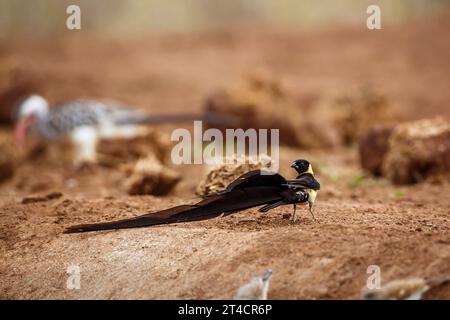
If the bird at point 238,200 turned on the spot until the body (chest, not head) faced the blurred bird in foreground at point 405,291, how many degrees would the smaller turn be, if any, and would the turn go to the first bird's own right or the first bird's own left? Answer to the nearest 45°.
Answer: approximately 45° to the first bird's own right

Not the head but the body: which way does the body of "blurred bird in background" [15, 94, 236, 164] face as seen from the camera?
to the viewer's left

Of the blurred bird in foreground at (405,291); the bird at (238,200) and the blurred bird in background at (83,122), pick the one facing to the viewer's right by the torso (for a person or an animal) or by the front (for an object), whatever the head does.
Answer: the bird

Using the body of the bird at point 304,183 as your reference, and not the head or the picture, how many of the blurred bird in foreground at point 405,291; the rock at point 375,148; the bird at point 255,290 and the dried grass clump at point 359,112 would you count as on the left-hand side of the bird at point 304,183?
2

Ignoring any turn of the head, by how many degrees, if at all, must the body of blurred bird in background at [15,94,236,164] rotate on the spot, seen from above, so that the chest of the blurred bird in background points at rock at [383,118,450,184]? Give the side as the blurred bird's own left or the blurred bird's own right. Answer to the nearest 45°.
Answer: approximately 135° to the blurred bird's own left

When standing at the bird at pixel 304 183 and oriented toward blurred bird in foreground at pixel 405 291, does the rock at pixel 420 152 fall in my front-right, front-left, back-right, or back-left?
back-left

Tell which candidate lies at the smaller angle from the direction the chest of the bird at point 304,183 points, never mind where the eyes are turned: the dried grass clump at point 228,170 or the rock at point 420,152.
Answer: the rock

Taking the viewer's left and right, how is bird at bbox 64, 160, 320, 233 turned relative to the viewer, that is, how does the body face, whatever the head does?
facing to the right of the viewer
